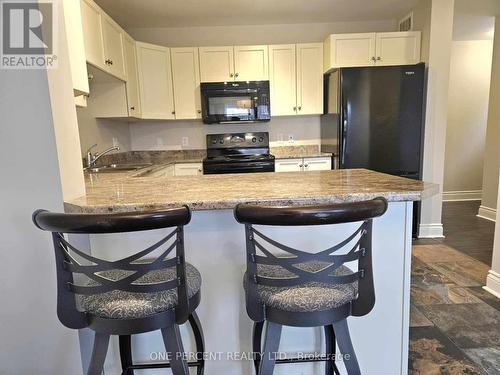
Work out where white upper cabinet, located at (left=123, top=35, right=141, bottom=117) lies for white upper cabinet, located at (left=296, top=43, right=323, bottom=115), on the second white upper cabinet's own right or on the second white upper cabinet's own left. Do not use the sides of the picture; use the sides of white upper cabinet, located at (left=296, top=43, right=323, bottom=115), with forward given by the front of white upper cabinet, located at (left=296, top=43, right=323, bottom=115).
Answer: on the second white upper cabinet's own right

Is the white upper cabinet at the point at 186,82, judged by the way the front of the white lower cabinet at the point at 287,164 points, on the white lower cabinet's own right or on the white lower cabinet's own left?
on the white lower cabinet's own right

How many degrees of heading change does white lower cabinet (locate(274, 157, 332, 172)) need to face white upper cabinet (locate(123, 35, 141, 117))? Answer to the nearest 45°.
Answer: approximately 90° to its right

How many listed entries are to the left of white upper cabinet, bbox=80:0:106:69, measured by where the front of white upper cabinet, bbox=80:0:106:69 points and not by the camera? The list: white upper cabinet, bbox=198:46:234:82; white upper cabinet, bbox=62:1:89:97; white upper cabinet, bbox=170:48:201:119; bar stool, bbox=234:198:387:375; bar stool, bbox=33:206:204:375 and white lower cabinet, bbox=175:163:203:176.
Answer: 3

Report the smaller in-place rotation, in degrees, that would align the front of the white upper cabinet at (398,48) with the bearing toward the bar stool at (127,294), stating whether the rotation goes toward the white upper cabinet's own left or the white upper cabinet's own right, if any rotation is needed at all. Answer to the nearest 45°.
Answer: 0° — it already faces it

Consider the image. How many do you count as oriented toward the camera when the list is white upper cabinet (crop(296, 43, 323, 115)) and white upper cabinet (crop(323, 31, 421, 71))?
2

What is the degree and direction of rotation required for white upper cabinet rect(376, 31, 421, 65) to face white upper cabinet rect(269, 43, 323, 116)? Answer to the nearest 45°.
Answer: approximately 90° to its right

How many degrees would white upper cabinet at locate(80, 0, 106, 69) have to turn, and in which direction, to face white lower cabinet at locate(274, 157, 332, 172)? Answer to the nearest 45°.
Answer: approximately 45° to its left

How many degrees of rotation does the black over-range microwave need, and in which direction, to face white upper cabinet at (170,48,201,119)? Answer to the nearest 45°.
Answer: approximately 90° to its right

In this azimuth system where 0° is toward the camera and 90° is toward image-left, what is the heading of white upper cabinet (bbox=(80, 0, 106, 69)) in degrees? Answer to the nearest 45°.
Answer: approximately 315°

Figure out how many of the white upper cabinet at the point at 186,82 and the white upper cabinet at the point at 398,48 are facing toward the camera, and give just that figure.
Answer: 2

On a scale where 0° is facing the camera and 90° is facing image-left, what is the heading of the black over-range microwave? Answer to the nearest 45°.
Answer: approximately 0°

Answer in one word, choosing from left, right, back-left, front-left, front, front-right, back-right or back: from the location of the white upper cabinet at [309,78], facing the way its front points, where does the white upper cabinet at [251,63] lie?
right
